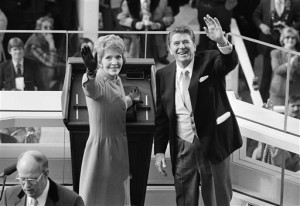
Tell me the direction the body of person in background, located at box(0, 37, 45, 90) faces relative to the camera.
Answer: toward the camera

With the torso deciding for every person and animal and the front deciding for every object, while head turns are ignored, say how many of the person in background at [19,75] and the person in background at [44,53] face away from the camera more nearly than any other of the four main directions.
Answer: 0

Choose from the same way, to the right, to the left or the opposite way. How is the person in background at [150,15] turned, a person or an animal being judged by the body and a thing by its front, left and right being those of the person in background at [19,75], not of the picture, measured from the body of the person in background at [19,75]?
the same way

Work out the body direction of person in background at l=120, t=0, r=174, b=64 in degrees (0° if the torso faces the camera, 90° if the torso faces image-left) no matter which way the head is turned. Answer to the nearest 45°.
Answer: approximately 0°

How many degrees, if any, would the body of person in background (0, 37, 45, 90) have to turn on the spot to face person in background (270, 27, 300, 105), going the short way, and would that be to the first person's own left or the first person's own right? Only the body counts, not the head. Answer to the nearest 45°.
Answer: approximately 90° to the first person's own left

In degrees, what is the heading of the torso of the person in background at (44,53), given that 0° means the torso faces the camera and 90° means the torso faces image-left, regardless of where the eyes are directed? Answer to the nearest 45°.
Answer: approximately 315°

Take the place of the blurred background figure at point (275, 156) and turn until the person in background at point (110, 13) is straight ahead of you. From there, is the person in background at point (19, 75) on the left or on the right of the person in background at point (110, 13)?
left

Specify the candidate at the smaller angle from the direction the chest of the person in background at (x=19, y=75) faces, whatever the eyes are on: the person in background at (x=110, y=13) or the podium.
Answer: the podium

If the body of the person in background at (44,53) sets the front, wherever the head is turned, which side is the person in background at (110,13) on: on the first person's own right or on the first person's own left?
on the first person's own left
